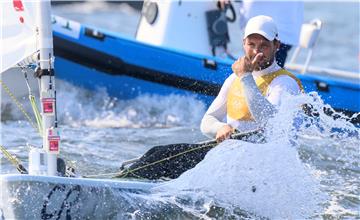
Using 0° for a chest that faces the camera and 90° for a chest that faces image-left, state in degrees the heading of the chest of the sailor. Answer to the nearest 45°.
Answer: approximately 45°

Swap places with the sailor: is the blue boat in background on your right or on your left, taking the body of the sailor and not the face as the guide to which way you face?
on your right
